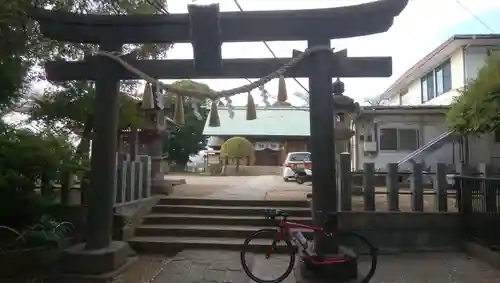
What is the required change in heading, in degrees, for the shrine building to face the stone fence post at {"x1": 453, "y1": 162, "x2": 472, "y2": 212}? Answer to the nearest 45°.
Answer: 0° — it already faces it

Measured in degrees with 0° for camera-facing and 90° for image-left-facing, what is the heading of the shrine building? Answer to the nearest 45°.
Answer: approximately 0°

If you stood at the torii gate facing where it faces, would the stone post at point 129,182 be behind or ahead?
behind

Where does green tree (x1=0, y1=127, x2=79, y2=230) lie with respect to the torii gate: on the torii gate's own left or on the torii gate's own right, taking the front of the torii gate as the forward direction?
on the torii gate's own right

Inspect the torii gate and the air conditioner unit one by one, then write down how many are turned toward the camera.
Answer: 2

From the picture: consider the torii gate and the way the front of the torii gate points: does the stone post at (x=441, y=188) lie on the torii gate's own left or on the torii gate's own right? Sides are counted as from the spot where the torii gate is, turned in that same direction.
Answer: on the torii gate's own left
